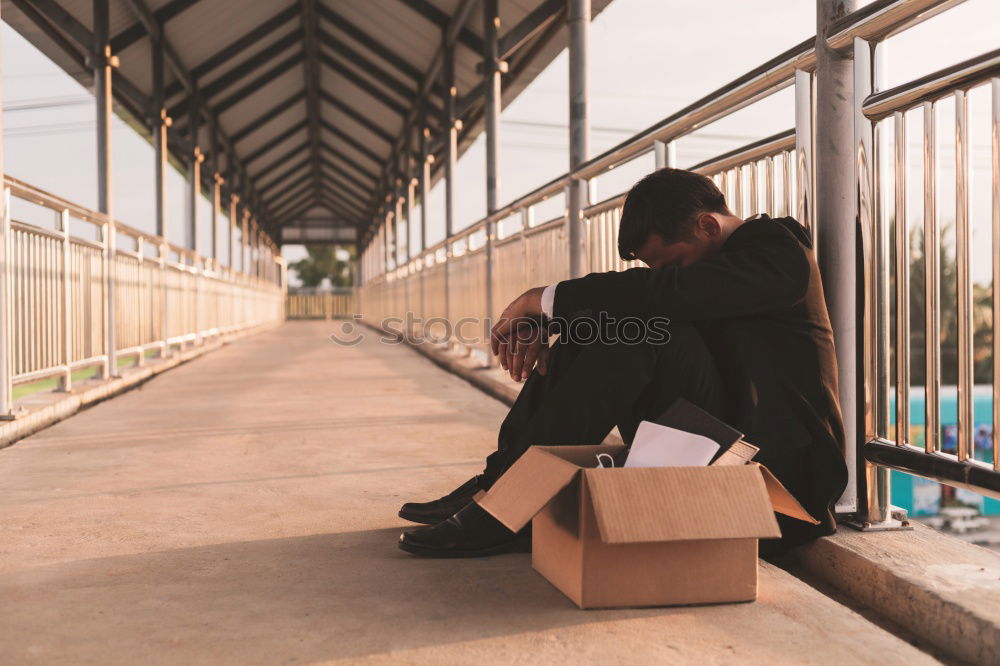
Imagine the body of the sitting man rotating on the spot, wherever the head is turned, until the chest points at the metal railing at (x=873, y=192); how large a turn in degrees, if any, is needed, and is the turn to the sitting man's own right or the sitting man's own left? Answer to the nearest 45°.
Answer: approximately 135° to the sitting man's own right

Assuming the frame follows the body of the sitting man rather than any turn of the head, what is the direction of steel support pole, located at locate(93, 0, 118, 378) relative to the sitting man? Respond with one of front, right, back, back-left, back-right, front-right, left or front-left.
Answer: front-right

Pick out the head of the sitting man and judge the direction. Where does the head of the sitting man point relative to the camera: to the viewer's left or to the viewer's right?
to the viewer's left

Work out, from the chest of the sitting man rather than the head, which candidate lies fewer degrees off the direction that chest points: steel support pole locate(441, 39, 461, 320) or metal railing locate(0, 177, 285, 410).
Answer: the metal railing

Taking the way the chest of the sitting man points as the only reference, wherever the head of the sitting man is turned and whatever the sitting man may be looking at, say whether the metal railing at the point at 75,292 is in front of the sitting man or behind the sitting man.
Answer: in front

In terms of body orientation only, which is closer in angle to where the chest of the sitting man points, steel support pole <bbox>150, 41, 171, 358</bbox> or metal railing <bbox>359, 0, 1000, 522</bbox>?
the steel support pole

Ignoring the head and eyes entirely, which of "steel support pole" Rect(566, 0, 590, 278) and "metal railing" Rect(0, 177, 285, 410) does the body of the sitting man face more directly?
the metal railing

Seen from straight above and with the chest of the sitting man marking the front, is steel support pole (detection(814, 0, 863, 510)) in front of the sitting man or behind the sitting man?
behind

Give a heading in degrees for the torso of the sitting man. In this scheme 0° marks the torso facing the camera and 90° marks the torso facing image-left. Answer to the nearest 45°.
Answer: approximately 90°
